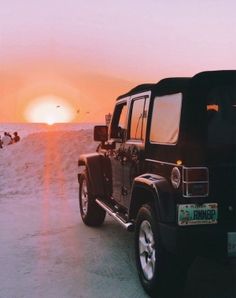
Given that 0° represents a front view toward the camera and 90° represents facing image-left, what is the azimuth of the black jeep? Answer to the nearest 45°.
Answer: approximately 135°
